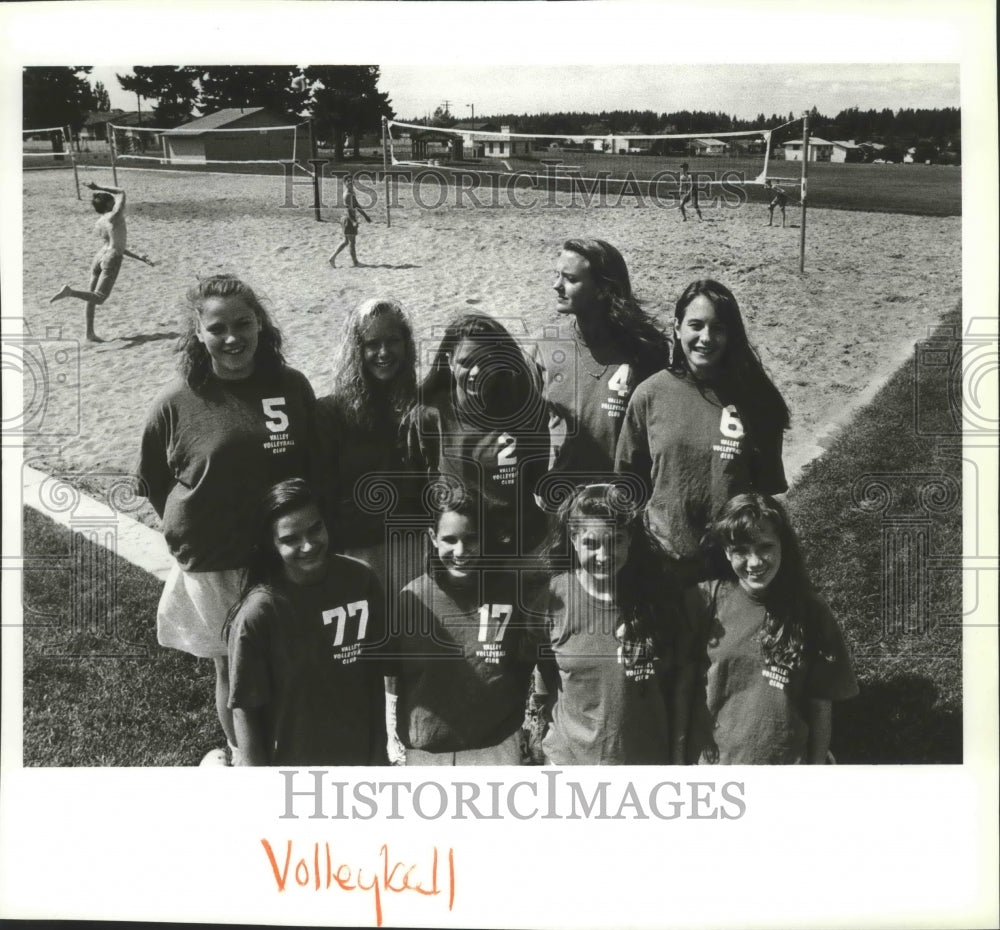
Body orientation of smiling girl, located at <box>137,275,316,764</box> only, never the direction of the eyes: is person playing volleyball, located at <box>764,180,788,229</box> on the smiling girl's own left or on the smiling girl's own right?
on the smiling girl's own left

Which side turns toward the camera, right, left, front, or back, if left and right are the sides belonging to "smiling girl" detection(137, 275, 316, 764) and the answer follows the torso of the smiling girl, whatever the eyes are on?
front

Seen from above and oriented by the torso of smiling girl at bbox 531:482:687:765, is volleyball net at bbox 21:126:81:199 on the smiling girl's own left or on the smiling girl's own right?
on the smiling girl's own right

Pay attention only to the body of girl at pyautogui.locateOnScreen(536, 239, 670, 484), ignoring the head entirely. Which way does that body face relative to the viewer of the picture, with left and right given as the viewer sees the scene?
facing the viewer
